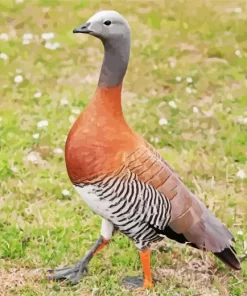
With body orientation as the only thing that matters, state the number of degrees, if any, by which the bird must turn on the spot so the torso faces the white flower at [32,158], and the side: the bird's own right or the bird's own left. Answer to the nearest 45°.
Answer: approximately 45° to the bird's own right

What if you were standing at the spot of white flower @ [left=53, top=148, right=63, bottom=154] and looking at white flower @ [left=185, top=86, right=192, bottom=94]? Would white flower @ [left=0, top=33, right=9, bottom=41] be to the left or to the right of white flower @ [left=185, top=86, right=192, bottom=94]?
left

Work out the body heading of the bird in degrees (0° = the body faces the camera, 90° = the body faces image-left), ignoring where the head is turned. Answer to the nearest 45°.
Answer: approximately 90°

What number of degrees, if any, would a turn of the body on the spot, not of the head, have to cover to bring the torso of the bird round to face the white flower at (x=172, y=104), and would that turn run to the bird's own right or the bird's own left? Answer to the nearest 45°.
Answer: approximately 90° to the bird's own right

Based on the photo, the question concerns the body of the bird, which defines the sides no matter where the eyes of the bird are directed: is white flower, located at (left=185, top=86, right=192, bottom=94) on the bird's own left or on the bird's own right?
on the bird's own right

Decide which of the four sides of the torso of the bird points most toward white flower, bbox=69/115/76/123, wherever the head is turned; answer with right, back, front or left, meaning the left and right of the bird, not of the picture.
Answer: right

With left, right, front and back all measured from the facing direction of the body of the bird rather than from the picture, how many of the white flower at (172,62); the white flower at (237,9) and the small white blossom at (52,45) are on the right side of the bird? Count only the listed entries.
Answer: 3

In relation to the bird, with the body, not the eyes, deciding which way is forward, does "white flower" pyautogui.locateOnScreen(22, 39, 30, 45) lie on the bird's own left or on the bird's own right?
on the bird's own right

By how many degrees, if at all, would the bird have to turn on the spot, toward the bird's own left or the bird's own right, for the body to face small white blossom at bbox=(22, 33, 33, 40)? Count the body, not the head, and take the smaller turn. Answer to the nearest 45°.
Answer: approximately 90° to the bird's own right

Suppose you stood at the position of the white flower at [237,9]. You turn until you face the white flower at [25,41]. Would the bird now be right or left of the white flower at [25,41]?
left

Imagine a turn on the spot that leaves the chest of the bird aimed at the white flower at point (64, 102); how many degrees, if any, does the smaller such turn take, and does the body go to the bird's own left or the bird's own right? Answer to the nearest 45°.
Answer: approximately 90° to the bird's own right

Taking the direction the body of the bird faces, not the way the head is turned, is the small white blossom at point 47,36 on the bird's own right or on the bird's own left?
on the bird's own right

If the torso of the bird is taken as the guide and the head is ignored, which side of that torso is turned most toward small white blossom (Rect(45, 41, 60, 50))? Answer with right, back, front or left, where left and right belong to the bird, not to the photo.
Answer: right

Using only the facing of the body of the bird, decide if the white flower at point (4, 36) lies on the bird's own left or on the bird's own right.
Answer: on the bird's own right
